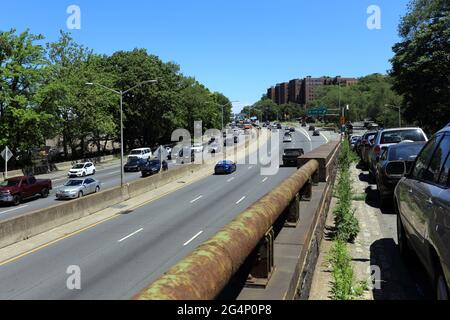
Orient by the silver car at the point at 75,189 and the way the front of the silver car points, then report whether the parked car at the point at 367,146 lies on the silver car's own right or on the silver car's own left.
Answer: on the silver car's own left

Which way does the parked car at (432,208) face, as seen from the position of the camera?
facing away from the viewer and to the left of the viewer

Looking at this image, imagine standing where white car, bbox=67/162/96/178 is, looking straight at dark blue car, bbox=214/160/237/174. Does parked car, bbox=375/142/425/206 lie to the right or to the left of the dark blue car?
right

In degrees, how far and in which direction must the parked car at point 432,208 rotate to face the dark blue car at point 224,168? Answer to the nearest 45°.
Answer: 0° — it already faces it

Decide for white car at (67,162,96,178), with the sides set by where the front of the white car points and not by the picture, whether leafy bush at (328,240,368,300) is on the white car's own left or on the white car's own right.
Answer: on the white car's own left
